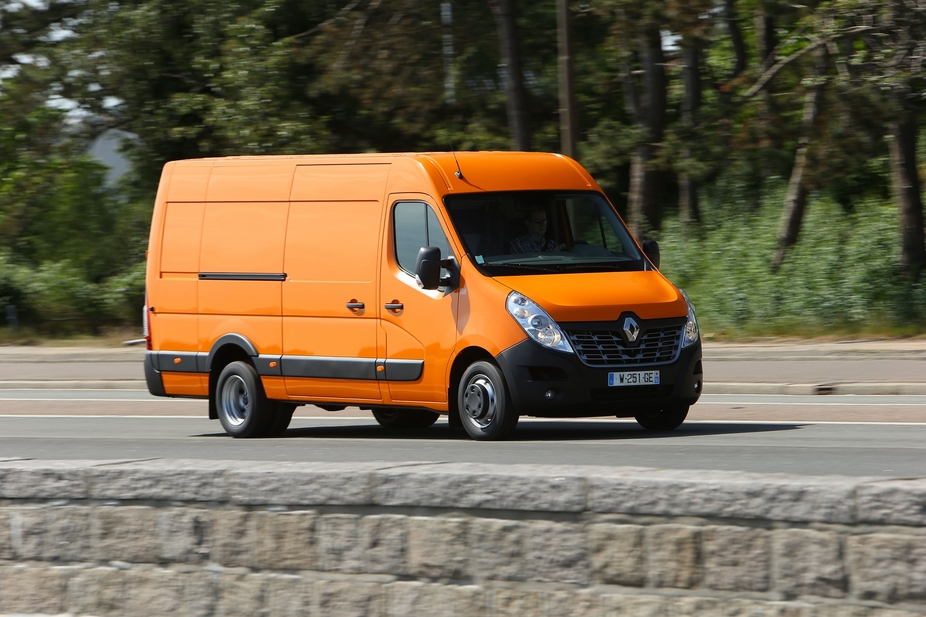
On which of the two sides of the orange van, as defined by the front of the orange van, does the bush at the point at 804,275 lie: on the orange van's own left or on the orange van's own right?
on the orange van's own left

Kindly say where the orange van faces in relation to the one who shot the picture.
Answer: facing the viewer and to the right of the viewer
